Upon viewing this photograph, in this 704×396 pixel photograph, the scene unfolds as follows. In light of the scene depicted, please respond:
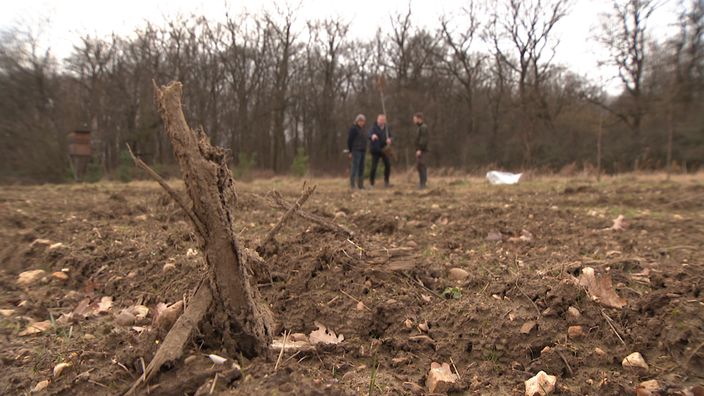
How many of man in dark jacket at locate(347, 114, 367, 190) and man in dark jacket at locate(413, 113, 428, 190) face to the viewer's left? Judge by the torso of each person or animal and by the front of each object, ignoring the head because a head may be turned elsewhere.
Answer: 1

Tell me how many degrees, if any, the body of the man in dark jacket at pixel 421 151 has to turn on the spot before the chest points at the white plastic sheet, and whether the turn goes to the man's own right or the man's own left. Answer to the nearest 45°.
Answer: approximately 135° to the man's own right

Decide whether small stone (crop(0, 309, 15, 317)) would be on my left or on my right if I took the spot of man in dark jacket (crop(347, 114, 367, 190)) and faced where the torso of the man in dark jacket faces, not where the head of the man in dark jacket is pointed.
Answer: on my right

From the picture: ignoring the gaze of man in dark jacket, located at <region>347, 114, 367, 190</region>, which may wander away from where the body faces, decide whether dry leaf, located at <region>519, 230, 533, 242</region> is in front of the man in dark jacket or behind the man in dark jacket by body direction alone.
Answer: in front

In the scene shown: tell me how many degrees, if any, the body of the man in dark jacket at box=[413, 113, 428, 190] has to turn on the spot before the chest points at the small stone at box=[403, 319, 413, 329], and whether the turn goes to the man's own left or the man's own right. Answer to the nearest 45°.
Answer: approximately 90° to the man's own left

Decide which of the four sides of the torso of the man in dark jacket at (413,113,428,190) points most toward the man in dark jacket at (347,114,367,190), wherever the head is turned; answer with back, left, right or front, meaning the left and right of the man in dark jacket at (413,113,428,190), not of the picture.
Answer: front

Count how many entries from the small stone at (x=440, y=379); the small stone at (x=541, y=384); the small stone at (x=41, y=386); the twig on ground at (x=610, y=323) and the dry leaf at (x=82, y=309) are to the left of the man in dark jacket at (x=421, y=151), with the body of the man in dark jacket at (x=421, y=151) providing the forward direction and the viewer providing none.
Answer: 5

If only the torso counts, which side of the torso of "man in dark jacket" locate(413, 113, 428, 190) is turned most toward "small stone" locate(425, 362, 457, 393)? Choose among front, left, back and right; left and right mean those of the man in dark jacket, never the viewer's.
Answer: left

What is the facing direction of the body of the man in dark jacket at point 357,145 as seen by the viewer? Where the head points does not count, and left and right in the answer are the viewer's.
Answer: facing the viewer and to the right of the viewer

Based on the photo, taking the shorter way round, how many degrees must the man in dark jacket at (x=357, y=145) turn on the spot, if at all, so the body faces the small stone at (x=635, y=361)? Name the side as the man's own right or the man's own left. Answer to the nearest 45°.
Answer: approximately 45° to the man's own right

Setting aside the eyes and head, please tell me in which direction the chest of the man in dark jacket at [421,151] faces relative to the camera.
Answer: to the viewer's left

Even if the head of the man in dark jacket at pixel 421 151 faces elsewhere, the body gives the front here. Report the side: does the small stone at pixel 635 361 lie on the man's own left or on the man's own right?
on the man's own left

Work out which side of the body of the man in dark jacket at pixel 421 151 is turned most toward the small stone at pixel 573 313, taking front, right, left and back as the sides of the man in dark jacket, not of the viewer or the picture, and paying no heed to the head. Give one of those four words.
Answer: left

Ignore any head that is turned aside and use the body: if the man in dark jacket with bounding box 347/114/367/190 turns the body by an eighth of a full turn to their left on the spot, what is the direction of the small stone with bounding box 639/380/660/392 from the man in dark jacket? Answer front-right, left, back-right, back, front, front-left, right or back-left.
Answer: right

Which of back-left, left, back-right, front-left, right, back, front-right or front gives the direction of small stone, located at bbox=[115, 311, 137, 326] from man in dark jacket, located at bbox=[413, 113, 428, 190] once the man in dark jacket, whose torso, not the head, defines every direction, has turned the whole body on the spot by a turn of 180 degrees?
right
